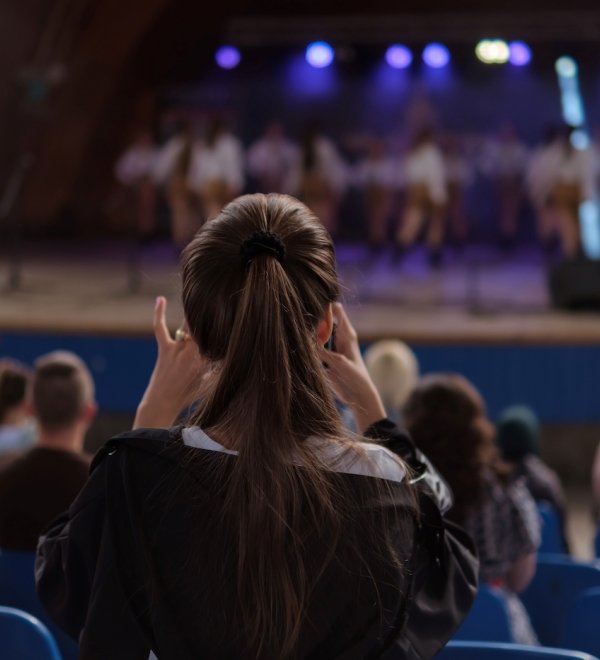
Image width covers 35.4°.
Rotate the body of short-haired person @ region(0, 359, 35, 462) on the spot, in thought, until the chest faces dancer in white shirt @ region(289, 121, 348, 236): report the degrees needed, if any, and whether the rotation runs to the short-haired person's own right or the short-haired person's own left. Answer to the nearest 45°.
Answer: approximately 45° to the short-haired person's own right

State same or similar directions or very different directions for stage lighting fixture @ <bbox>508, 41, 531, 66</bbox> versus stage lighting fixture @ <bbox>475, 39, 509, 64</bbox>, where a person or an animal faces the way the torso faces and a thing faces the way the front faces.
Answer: same or similar directions

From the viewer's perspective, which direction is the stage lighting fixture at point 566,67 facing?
toward the camera

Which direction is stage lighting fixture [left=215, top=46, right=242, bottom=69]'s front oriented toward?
toward the camera

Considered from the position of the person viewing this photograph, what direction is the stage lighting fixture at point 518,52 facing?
facing the viewer

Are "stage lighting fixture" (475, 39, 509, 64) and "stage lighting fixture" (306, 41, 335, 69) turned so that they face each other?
no

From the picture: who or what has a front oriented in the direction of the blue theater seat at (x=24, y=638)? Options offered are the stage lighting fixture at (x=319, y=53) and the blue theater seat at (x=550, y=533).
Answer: the stage lighting fixture

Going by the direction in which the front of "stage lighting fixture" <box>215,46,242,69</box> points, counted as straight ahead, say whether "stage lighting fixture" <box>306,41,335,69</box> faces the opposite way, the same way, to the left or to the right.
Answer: the same way

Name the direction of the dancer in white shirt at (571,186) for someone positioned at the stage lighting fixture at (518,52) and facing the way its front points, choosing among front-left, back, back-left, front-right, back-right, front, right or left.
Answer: front

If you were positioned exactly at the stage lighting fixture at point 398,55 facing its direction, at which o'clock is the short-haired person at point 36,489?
The short-haired person is roughly at 12 o'clock from the stage lighting fixture.

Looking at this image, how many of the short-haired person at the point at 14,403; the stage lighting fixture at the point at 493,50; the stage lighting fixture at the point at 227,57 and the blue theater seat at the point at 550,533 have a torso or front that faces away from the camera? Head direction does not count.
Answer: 2

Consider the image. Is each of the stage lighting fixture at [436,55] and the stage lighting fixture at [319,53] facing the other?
no

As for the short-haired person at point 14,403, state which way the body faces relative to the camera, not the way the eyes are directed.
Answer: away from the camera

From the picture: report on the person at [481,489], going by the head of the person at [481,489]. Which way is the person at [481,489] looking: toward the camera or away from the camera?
away from the camera

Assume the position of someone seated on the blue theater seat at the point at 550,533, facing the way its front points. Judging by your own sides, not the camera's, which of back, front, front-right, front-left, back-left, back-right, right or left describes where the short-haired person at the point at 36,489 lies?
back-left

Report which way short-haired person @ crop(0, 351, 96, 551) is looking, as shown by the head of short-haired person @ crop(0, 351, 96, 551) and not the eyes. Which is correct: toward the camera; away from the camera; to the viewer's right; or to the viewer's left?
away from the camera

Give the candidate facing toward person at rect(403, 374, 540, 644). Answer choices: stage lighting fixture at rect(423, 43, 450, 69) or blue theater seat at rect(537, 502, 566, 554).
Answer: the stage lighting fixture

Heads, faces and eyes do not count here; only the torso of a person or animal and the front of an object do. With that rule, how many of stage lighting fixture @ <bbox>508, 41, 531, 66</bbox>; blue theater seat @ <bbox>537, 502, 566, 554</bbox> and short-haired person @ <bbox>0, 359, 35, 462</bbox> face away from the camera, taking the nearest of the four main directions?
2

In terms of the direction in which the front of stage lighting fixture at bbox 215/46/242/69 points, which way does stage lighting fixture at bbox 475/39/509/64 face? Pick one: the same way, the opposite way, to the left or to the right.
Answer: the same way

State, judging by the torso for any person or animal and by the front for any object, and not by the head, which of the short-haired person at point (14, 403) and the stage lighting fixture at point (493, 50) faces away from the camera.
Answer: the short-haired person
